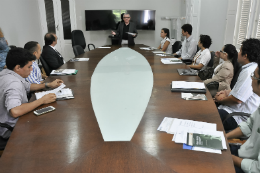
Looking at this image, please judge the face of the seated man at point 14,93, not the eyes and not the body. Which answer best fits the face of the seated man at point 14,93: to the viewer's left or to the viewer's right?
to the viewer's right

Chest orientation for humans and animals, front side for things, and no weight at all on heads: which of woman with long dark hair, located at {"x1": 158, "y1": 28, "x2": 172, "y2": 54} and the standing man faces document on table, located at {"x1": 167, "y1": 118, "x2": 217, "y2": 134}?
the standing man

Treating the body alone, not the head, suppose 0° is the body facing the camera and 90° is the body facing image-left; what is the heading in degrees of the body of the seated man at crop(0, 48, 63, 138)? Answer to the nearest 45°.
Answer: approximately 270°

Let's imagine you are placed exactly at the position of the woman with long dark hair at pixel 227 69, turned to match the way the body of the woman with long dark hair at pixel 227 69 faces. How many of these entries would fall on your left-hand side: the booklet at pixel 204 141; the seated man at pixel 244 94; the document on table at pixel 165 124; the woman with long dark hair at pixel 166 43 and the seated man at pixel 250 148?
4

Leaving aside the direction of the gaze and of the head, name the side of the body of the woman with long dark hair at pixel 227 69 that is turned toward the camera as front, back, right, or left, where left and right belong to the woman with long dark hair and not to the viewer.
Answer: left

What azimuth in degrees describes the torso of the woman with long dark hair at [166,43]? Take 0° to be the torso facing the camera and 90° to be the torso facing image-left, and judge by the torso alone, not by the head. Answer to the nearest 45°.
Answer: approximately 90°

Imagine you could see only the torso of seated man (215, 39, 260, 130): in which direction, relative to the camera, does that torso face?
to the viewer's left

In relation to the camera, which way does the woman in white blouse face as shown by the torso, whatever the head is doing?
to the viewer's left

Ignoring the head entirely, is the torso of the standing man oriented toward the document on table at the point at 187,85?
yes

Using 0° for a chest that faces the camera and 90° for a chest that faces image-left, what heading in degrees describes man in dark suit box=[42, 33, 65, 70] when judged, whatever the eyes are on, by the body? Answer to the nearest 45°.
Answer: approximately 270°

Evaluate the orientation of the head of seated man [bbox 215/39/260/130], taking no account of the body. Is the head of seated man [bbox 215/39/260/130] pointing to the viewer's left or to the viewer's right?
to the viewer's left
